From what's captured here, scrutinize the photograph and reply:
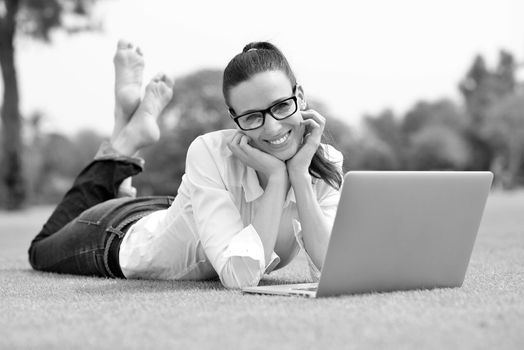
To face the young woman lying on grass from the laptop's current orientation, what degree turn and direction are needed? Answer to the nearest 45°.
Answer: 0° — it already faces them

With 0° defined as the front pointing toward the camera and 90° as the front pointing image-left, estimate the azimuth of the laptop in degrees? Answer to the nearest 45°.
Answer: approximately 135°
